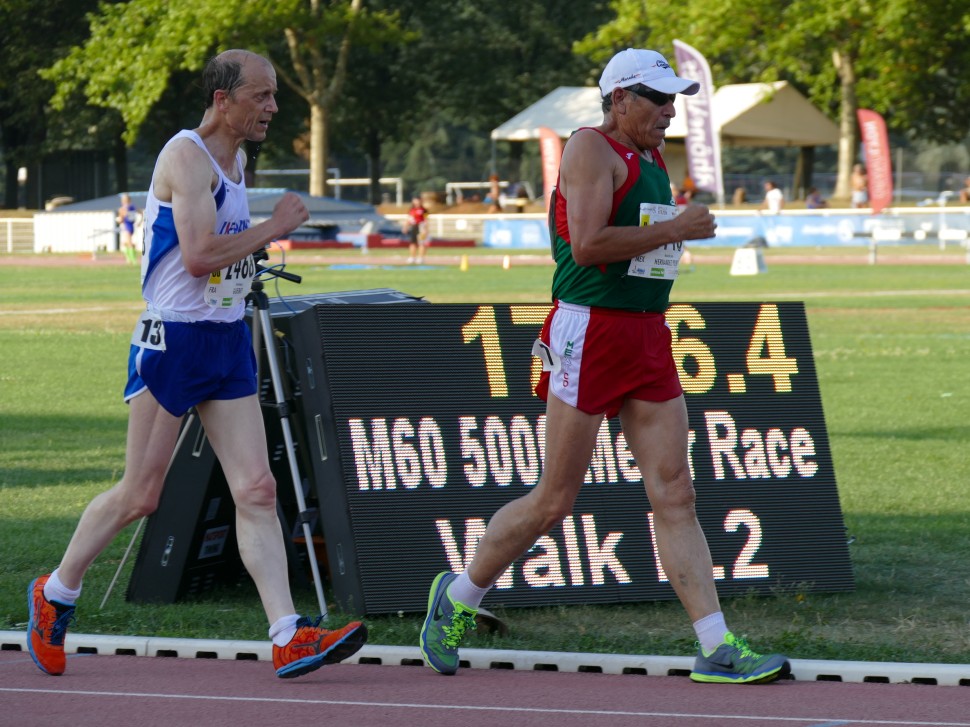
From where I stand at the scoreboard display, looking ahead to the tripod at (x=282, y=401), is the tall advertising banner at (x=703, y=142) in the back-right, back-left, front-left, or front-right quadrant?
back-right
